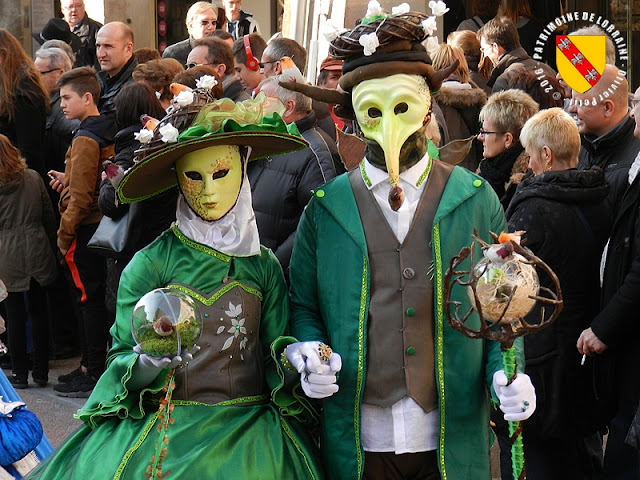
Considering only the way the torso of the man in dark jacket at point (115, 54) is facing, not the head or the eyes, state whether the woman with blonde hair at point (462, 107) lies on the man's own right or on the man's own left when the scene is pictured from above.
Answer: on the man's own left

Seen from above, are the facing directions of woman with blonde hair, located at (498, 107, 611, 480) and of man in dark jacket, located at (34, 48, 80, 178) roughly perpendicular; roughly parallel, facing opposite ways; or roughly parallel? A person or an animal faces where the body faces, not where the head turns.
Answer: roughly perpendicular

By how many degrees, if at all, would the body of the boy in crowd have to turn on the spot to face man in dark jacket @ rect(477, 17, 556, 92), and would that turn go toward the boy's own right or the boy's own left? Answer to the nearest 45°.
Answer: approximately 180°

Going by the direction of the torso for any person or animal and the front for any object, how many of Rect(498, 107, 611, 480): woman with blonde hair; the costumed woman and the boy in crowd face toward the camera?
1

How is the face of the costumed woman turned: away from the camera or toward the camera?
toward the camera

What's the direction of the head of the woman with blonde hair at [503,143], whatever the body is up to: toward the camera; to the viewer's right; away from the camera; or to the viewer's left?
to the viewer's left

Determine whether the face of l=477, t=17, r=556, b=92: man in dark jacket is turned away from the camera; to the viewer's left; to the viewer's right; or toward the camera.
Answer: to the viewer's left

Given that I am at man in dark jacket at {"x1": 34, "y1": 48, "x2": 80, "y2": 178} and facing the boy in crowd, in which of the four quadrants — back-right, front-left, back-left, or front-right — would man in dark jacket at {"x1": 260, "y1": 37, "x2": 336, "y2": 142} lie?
front-left

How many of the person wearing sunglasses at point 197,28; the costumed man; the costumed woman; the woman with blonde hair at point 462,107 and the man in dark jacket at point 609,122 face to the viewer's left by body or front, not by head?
1

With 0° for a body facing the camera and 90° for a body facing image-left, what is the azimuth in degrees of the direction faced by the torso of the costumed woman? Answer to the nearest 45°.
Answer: approximately 0°

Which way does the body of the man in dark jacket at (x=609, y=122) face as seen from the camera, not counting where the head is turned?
to the viewer's left

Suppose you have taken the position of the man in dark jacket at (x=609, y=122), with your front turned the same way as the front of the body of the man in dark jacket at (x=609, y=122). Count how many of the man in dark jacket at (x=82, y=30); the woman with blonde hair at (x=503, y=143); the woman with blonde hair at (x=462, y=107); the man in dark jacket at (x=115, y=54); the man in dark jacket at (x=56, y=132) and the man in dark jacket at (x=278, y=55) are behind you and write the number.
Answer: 0

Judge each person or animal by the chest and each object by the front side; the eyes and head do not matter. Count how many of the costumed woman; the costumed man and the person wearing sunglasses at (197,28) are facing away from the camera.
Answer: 0

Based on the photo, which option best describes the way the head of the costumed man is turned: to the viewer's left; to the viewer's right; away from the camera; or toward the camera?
toward the camera
